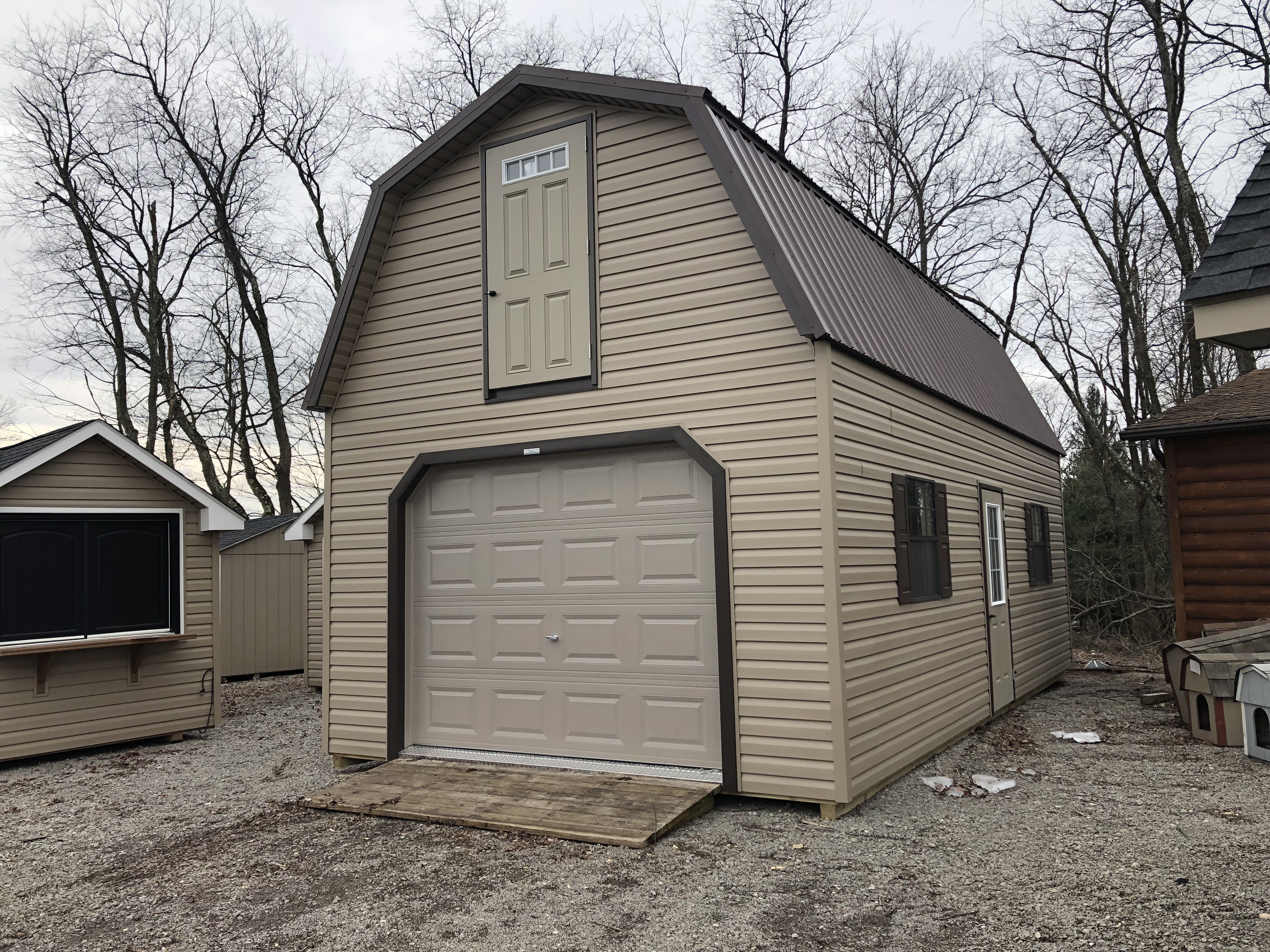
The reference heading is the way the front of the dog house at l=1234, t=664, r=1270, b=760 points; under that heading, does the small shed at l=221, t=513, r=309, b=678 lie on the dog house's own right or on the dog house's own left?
on the dog house's own right

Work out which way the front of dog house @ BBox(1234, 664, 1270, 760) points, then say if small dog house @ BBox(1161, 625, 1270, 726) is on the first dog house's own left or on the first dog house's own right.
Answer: on the first dog house's own right

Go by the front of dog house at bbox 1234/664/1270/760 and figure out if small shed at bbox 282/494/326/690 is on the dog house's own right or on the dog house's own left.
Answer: on the dog house's own right

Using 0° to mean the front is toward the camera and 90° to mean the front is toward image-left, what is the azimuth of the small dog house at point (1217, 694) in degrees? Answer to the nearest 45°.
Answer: approximately 45°

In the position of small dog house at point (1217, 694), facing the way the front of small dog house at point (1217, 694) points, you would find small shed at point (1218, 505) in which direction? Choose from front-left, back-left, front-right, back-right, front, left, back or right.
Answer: back-right

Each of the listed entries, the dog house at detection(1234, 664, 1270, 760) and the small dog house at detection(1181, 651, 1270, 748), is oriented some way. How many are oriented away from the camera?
0

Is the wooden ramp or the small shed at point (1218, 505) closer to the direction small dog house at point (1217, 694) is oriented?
the wooden ramp

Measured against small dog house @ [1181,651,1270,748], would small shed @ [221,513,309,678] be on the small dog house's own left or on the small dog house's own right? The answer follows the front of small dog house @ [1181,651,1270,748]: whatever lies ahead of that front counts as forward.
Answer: on the small dog house's own right

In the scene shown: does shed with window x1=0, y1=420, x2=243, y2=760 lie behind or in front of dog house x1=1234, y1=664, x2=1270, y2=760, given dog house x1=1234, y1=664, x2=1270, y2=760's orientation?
in front

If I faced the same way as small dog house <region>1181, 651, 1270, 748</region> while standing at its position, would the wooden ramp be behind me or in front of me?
in front
